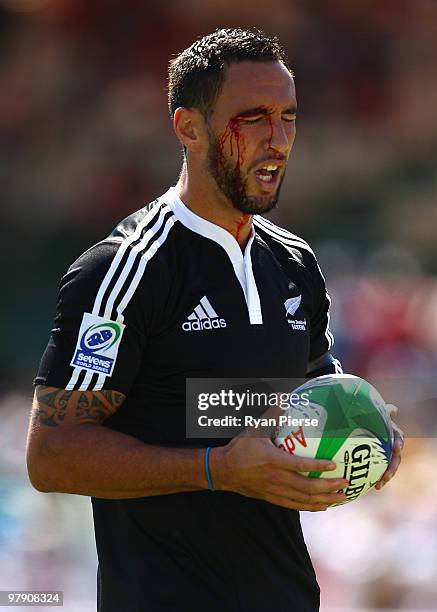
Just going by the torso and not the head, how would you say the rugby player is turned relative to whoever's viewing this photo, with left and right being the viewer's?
facing the viewer and to the right of the viewer
